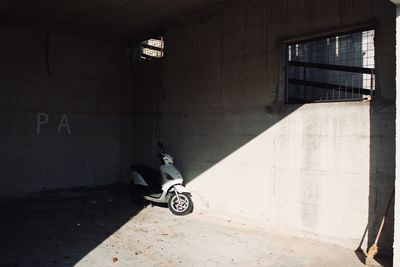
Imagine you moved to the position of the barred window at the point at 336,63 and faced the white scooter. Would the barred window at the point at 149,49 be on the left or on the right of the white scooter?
right

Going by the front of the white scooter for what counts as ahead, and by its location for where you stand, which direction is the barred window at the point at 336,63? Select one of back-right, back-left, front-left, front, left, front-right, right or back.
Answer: front-left

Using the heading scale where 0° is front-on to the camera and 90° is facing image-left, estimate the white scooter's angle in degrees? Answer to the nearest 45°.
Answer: approximately 315°
